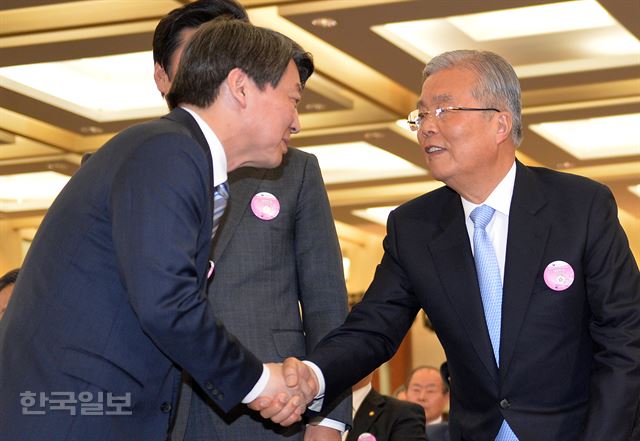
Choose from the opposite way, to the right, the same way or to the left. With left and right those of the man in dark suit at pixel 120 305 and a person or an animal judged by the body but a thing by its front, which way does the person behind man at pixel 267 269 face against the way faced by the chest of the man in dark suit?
to the right

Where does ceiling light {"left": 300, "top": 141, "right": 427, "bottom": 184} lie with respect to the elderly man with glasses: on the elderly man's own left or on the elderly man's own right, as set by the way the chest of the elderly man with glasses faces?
on the elderly man's own right

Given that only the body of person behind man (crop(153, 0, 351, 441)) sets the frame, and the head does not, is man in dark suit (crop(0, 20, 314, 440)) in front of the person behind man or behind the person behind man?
in front

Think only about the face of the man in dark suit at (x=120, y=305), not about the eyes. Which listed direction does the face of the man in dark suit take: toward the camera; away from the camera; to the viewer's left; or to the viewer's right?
to the viewer's right

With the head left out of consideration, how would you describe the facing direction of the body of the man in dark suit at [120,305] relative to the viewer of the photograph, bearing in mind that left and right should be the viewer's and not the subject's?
facing to the right of the viewer

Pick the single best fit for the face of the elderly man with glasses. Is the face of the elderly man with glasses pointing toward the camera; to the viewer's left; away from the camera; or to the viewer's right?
to the viewer's left

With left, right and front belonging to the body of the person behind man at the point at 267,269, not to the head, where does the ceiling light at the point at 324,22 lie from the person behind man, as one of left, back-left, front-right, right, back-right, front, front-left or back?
back

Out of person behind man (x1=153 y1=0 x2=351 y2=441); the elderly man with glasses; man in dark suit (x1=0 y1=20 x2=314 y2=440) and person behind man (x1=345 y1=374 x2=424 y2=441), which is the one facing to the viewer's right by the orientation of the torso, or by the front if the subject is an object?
the man in dark suit
